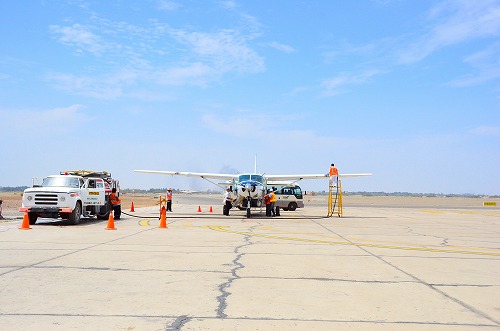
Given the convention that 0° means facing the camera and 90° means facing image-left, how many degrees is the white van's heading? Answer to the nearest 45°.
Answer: approximately 270°

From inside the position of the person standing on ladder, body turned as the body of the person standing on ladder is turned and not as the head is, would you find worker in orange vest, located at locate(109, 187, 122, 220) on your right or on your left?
on your left

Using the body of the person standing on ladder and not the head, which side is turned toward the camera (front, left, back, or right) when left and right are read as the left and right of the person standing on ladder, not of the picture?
back

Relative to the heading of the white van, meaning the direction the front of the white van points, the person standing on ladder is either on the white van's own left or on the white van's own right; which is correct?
on the white van's own right

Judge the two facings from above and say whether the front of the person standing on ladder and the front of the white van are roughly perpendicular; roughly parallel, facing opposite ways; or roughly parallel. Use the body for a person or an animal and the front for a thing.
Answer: roughly perpendicular
